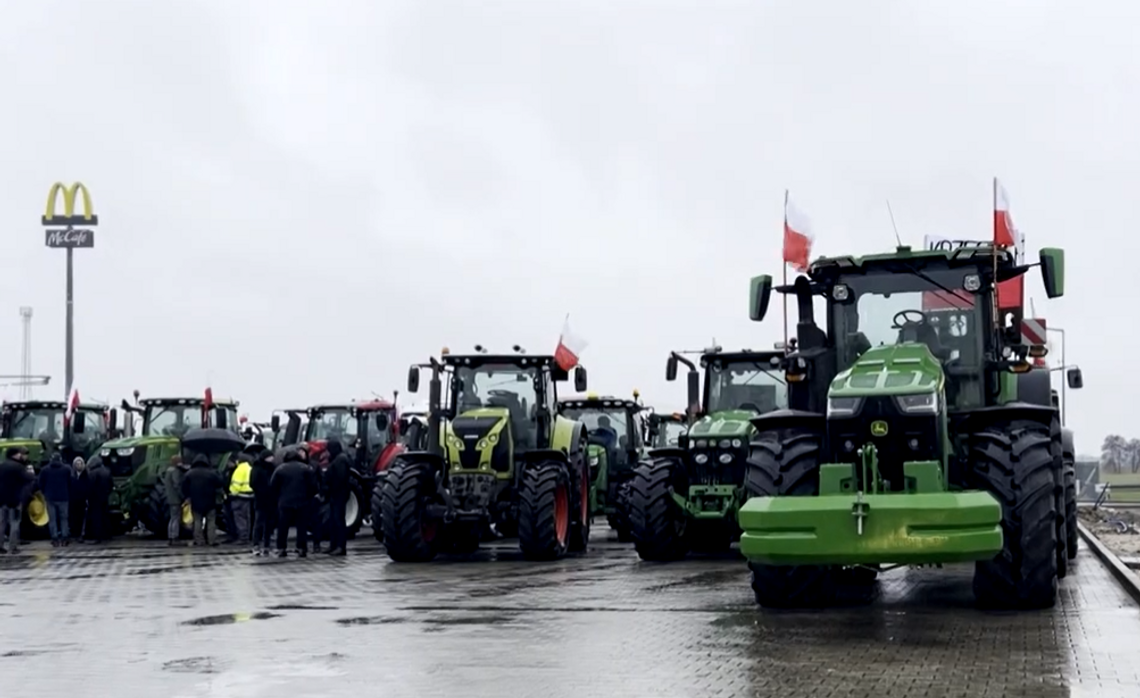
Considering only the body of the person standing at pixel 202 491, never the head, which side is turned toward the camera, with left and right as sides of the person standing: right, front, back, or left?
back

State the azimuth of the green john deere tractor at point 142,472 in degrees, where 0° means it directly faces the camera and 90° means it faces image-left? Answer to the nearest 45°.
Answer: approximately 45°

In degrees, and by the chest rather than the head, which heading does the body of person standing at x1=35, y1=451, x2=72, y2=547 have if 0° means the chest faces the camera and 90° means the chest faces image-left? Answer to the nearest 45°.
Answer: approximately 180°

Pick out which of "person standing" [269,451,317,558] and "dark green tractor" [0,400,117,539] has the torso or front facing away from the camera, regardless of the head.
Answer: the person standing

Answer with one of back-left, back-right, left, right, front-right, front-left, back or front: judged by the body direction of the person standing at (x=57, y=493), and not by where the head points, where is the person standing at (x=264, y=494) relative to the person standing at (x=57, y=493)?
back-right

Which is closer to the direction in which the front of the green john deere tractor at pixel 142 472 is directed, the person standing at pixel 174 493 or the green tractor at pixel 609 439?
the person standing

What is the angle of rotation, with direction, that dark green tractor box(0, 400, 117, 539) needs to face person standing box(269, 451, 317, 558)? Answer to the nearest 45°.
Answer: approximately 45° to its left

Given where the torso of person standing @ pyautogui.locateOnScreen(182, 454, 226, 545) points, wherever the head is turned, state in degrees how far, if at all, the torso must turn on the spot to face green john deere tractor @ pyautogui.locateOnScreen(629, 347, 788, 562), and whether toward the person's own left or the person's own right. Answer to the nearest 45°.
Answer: approximately 135° to the person's own right

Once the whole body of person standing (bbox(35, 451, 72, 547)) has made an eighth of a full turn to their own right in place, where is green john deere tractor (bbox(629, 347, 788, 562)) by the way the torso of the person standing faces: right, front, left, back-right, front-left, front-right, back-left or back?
right

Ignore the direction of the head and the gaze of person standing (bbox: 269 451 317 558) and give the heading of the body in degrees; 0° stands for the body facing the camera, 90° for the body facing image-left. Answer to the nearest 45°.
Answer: approximately 180°
